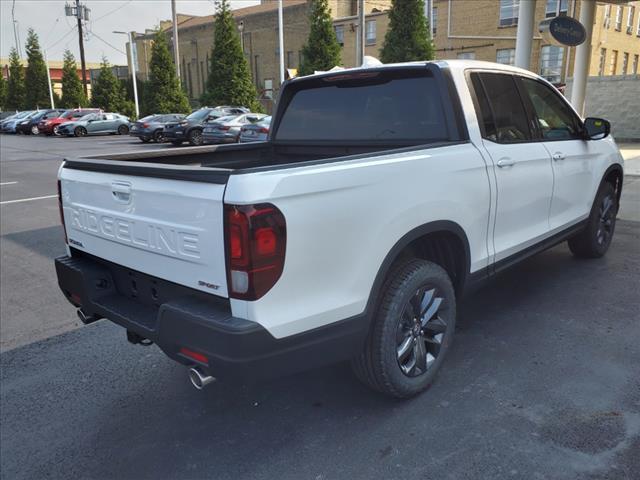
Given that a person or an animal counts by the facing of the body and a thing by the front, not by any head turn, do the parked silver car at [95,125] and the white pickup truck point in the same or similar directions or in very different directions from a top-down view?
very different directions

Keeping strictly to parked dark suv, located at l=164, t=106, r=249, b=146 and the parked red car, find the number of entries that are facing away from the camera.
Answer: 0

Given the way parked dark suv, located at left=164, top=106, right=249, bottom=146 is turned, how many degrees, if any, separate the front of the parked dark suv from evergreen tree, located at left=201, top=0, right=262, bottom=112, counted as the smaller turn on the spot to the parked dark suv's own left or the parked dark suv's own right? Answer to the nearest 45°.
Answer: approximately 135° to the parked dark suv's own right

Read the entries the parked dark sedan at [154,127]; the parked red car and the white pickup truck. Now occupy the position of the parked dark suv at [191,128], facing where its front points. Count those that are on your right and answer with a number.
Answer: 2

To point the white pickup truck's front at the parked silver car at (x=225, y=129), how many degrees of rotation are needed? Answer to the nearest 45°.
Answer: approximately 45° to its left

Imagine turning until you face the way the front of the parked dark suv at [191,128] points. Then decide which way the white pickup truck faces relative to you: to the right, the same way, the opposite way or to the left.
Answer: the opposite way

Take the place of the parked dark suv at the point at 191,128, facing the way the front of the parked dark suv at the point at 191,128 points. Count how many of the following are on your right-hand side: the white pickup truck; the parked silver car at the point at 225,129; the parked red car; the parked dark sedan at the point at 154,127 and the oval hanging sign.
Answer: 2

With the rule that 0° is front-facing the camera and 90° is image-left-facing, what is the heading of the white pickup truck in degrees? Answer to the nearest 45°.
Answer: approximately 225°

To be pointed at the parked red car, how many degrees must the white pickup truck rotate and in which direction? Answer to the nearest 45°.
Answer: approximately 90° to its left

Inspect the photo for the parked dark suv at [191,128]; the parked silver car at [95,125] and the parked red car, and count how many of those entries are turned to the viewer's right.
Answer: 0

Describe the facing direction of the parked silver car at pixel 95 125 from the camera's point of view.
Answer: facing the viewer and to the left of the viewer

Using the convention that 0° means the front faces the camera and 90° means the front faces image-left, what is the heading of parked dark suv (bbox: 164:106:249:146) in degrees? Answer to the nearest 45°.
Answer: approximately 45°

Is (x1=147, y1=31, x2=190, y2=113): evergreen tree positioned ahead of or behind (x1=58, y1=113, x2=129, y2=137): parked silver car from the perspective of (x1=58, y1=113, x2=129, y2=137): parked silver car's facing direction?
behind

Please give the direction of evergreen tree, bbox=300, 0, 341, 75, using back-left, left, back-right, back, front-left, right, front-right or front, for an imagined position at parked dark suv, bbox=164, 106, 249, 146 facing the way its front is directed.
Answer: back

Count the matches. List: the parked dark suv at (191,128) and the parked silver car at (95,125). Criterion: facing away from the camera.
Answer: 0

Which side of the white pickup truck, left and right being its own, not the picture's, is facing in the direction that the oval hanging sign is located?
front
